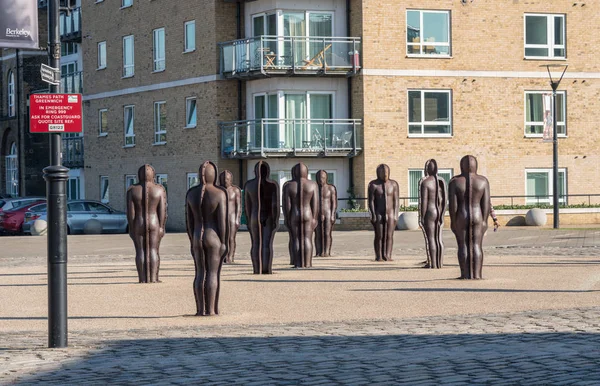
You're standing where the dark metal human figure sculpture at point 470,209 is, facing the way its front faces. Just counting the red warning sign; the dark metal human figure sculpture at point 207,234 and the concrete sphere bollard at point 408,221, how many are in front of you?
1

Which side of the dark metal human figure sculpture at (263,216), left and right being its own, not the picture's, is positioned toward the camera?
front

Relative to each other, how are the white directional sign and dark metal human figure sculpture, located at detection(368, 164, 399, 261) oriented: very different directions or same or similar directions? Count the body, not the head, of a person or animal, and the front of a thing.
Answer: same or similar directions

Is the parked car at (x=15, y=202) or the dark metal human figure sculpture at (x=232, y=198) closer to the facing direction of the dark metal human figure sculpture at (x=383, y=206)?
the dark metal human figure sculpture

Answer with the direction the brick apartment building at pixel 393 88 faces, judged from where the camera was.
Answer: facing the viewer

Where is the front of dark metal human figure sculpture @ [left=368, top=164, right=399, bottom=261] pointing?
toward the camera
